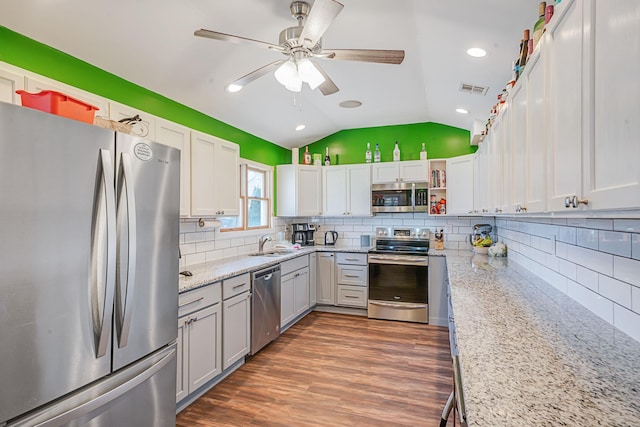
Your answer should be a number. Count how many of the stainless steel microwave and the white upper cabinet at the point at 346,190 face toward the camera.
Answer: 2

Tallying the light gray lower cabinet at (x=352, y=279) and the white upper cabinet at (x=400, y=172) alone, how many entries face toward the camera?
2

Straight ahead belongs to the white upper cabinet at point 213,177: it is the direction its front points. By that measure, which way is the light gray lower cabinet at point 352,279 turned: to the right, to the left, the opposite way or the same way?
to the right

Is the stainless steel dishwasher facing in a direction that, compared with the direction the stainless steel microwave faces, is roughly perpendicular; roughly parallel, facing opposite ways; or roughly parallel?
roughly perpendicular

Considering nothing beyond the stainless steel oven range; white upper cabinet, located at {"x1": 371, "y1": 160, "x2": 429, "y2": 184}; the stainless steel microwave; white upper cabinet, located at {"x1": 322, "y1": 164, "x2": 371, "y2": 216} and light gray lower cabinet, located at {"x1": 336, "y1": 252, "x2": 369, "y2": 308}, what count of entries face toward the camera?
5

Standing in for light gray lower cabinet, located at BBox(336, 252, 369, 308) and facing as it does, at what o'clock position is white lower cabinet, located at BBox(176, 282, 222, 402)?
white lower cabinet, located at BBox(176, 282, 222, 402) is roughly at 1 o'clock from light gray lower cabinet, located at BBox(336, 252, 369, 308).

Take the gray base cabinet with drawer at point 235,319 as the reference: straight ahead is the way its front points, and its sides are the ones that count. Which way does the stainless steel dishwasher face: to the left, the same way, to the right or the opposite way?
the same way

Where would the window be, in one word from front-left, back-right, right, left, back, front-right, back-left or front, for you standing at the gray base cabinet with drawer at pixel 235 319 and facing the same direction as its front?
back-left

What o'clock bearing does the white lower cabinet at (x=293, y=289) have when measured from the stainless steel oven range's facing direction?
The white lower cabinet is roughly at 2 o'clock from the stainless steel oven range.

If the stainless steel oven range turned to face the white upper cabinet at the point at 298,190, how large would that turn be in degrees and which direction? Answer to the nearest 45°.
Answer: approximately 90° to its right

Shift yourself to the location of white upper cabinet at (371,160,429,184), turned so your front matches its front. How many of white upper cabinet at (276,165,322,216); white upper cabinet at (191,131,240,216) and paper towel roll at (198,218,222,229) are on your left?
0

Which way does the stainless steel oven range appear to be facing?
toward the camera

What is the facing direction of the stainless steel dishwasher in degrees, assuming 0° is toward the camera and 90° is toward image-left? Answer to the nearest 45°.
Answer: approximately 315°

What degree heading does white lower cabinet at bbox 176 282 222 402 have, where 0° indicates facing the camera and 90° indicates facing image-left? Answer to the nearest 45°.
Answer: approximately 315°

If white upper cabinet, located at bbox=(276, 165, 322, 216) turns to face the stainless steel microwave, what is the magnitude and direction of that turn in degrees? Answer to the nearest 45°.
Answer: approximately 45° to its left

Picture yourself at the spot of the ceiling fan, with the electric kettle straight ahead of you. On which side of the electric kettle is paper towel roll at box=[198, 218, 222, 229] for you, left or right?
left

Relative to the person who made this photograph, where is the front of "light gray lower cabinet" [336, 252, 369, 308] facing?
facing the viewer
